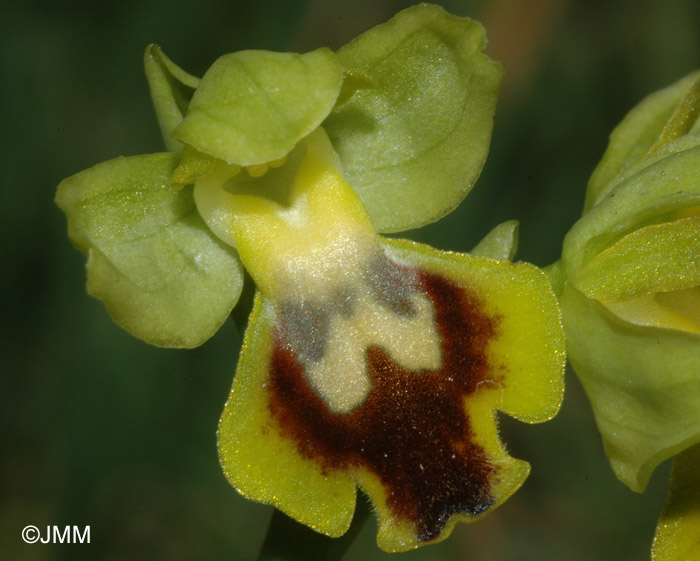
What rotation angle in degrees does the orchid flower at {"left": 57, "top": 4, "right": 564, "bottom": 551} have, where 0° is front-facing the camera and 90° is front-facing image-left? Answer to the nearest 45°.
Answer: approximately 0°

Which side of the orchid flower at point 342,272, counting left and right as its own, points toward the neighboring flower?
left
